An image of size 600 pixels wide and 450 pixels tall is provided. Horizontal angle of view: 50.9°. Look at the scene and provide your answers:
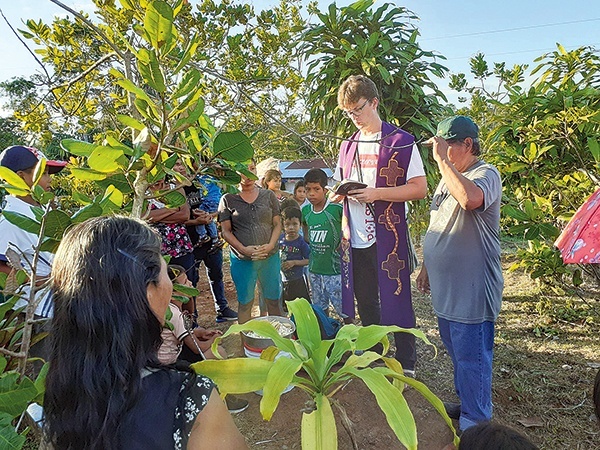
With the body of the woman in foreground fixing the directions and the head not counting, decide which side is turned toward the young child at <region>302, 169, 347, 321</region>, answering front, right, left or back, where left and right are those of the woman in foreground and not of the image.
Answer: front

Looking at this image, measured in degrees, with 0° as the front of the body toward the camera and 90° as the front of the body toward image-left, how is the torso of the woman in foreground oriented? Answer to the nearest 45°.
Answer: approximately 225°

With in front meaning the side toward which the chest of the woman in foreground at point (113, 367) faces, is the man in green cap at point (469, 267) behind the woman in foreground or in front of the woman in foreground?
in front

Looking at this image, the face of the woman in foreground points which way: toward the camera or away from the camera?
away from the camera

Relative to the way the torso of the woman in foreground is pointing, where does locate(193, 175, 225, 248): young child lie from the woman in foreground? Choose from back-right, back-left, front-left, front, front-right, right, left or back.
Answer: front-left
